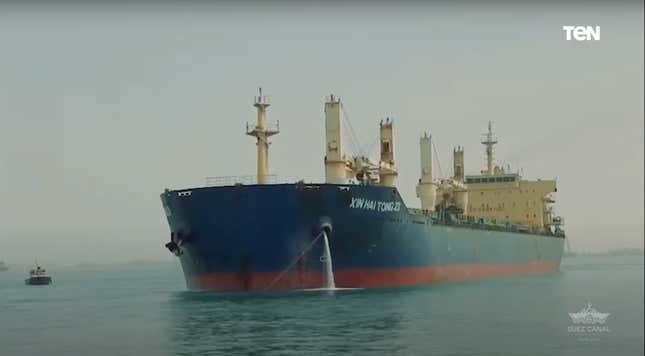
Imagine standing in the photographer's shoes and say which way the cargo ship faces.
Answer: facing the viewer and to the left of the viewer
